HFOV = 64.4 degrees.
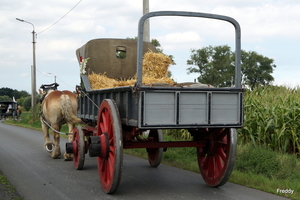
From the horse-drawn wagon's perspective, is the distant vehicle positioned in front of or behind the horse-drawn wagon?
in front

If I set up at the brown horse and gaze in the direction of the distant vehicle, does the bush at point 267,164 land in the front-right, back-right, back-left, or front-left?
back-right

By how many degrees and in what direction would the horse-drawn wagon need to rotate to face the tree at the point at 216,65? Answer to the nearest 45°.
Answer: approximately 45° to its right

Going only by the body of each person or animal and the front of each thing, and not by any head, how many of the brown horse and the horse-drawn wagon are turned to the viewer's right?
0

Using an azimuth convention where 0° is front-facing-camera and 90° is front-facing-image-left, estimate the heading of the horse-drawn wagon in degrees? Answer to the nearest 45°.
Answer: approximately 135°

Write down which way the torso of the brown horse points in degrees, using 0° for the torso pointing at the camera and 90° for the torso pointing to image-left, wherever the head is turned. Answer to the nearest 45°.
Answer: approximately 135°

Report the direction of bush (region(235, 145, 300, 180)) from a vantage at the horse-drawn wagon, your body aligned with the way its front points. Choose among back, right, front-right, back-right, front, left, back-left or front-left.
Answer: right

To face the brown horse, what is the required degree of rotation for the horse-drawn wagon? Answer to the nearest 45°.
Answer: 0° — it already faces it

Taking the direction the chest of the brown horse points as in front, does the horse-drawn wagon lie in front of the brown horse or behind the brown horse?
behind

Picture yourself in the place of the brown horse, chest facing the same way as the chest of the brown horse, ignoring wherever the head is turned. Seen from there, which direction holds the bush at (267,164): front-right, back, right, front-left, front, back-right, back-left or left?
back
